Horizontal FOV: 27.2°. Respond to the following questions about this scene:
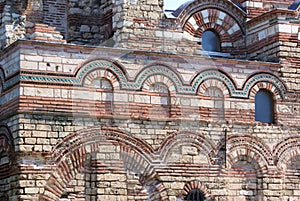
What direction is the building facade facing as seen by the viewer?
toward the camera

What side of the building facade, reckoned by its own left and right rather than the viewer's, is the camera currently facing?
front
